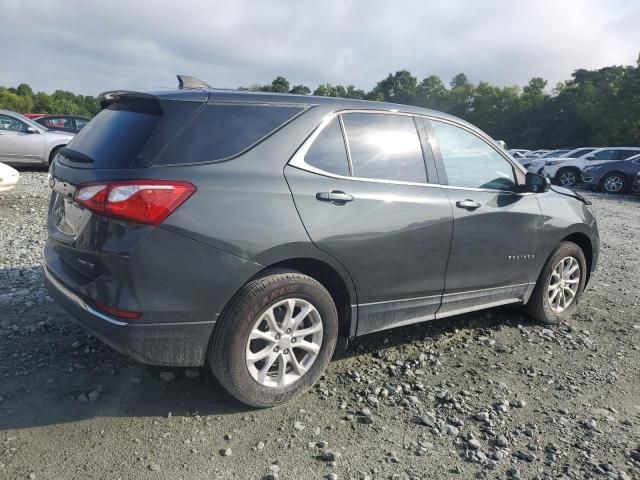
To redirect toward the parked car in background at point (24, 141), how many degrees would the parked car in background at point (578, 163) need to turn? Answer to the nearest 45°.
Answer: approximately 45° to its left

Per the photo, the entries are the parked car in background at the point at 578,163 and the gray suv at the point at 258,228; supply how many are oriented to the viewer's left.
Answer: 1

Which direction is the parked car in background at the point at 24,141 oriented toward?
to the viewer's right

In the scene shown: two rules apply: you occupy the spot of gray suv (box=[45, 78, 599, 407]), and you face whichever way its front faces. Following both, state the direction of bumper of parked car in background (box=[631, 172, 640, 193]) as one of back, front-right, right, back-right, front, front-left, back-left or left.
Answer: front

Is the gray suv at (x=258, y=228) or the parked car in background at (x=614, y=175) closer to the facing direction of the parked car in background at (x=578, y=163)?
the gray suv

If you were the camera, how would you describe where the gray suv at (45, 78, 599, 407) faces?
facing away from the viewer and to the right of the viewer

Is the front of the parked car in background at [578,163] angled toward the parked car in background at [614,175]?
no

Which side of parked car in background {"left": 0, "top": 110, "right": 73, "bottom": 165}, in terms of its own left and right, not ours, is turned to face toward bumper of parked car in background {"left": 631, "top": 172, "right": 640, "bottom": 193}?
front

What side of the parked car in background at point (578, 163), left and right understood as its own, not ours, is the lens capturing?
left
